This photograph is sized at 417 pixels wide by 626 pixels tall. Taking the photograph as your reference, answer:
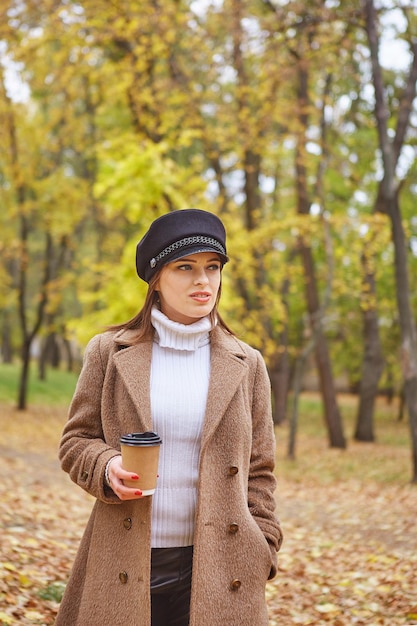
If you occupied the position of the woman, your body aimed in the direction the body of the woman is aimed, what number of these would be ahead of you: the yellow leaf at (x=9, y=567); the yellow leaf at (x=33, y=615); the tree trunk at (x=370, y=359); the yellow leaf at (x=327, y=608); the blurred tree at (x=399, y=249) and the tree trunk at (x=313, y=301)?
0

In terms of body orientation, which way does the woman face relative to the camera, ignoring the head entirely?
toward the camera

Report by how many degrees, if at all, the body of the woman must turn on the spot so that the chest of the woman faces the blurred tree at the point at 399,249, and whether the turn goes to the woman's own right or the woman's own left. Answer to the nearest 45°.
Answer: approximately 180°

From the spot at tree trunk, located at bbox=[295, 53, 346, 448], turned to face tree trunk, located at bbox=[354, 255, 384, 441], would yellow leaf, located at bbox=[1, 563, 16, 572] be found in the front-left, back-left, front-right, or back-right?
back-right

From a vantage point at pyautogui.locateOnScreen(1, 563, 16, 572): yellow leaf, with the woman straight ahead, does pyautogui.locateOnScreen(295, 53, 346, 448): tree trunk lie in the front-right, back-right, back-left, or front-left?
back-left

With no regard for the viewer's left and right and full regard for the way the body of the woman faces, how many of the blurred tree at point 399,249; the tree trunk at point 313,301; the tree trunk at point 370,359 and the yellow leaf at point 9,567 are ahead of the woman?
0

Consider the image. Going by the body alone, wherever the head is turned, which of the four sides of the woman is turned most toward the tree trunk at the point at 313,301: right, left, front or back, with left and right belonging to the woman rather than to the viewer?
back

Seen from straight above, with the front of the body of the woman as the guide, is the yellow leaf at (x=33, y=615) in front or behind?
behind

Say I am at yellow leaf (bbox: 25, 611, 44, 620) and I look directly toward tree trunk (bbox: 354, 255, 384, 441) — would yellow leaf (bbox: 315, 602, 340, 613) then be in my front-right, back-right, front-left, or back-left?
front-right

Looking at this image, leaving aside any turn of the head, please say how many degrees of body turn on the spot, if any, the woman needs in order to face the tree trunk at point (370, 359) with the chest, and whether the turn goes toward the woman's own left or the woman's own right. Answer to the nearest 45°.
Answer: approximately 180°
